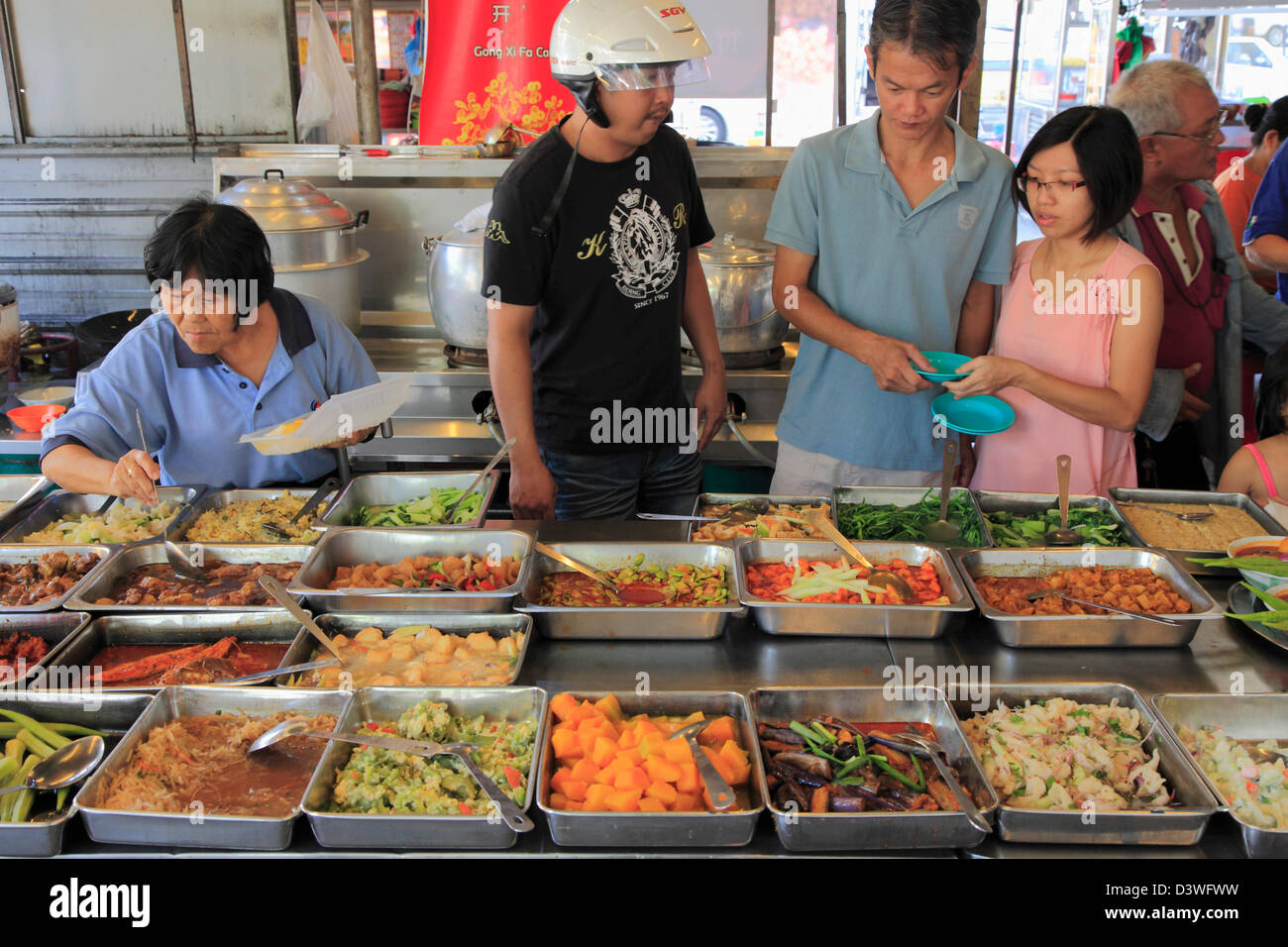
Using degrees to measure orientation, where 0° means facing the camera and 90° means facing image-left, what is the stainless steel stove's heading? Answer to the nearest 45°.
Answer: approximately 0°

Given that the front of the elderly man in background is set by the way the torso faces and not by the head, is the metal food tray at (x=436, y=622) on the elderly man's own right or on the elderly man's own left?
on the elderly man's own right

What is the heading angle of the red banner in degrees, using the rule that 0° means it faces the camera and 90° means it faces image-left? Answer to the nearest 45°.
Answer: approximately 0°

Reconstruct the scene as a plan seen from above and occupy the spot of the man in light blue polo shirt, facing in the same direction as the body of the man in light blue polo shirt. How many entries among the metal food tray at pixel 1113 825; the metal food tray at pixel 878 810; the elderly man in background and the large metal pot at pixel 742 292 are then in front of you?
2
